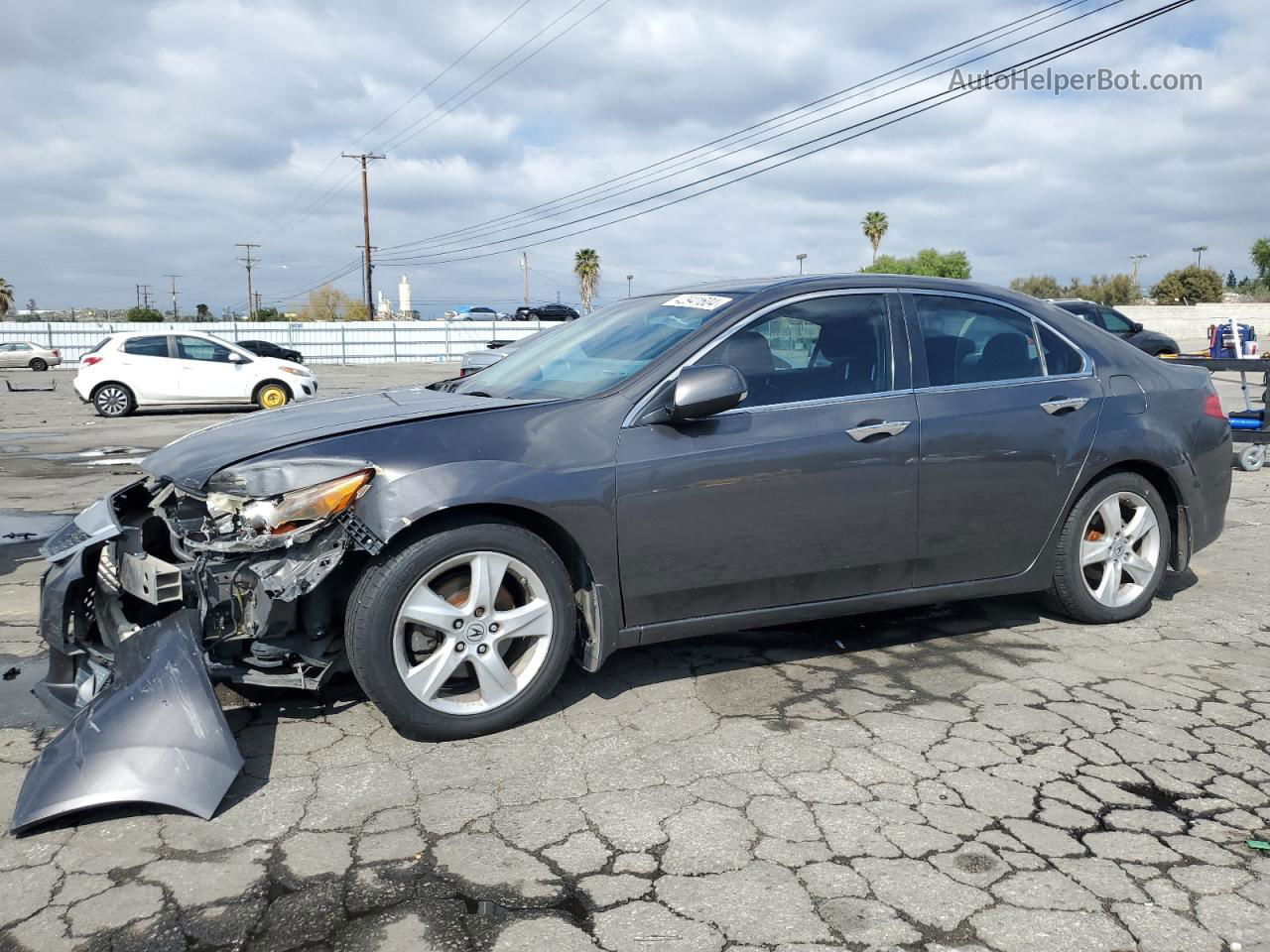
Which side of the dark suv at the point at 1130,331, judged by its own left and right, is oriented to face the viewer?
right

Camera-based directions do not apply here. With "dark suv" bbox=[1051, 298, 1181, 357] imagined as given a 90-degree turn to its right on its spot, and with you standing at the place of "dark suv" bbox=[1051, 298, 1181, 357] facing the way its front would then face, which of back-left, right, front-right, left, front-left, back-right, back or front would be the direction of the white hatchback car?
front-right

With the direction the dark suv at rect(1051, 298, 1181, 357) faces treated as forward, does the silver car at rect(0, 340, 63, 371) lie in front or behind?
behind

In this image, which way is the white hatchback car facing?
to the viewer's right

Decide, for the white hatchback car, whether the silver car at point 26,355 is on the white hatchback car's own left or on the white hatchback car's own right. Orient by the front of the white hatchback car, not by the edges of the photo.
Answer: on the white hatchback car's own left

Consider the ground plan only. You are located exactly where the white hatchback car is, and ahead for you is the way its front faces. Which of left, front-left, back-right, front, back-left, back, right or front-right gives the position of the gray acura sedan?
right

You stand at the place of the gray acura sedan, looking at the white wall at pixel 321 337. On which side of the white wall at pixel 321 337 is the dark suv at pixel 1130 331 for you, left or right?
right

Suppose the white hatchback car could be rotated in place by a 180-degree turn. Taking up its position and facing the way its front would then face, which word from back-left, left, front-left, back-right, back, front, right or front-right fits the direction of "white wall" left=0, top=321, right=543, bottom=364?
right
